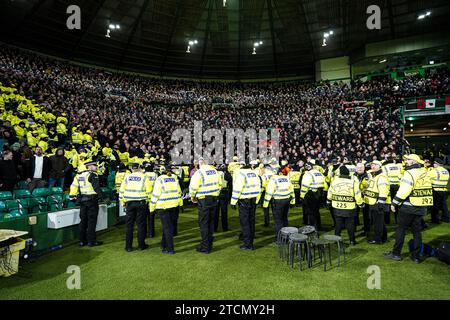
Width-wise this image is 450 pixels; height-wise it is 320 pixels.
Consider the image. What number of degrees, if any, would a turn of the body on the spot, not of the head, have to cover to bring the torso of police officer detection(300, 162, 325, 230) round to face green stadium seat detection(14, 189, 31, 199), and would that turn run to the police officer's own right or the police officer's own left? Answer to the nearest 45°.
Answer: approximately 45° to the police officer's own left

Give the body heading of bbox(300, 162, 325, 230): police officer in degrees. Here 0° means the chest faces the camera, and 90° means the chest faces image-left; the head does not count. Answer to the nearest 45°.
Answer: approximately 135°

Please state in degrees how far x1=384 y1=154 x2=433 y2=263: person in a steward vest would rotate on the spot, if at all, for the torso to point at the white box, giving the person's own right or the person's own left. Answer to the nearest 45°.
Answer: approximately 90° to the person's own left

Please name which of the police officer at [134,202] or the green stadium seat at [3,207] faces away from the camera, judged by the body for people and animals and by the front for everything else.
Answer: the police officer

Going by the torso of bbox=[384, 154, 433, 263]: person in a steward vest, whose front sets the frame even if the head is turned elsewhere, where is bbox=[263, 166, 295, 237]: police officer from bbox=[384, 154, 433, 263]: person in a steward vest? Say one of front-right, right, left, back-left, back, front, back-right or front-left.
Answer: front-left

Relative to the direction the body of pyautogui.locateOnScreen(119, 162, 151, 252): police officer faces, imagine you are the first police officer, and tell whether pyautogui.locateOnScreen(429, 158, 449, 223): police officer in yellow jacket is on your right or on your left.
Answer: on your right

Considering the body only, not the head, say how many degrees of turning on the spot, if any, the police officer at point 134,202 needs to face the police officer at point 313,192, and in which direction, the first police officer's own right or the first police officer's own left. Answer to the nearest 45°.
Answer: approximately 90° to the first police officer's own right

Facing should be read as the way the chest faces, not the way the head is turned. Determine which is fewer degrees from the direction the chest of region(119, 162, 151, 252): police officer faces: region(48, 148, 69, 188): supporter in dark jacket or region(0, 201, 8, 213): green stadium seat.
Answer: the supporter in dark jacket

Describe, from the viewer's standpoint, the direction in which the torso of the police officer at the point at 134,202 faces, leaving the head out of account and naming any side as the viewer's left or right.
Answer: facing away from the viewer

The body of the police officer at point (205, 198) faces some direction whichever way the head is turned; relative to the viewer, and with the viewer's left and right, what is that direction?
facing away from the viewer and to the left of the viewer

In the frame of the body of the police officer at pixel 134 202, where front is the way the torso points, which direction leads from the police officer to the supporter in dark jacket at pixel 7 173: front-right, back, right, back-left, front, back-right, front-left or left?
front-left

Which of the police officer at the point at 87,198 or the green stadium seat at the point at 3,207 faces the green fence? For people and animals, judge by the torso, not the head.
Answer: the green stadium seat

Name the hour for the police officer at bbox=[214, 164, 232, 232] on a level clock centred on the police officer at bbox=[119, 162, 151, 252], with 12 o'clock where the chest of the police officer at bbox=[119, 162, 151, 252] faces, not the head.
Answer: the police officer at bbox=[214, 164, 232, 232] is roughly at 2 o'clock from the police officer at bbox=[119, 162, 151, 252].

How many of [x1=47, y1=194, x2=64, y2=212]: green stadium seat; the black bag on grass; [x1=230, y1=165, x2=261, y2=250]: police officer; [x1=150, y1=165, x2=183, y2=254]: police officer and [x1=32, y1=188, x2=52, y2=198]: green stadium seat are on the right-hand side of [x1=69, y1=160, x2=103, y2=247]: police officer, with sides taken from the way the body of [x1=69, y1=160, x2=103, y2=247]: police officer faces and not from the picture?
3

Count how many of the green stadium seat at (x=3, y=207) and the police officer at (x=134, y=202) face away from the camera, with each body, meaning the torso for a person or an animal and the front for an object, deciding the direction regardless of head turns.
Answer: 1
